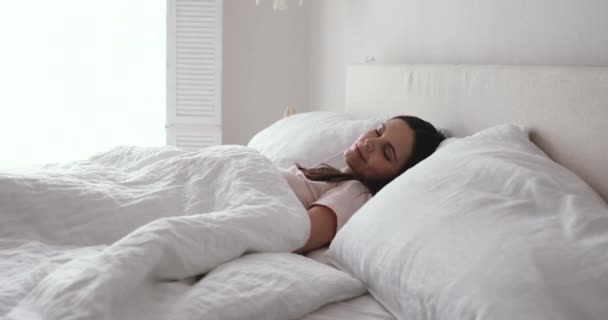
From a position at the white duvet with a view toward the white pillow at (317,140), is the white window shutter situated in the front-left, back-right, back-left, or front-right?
front-left

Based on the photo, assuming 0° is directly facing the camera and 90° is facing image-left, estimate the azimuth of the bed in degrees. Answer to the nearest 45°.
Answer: approximately 45°

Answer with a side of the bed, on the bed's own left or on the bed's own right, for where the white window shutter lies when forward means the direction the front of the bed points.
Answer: on the bed's own right

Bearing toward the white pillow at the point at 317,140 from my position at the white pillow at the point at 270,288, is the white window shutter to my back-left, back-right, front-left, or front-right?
front-left
